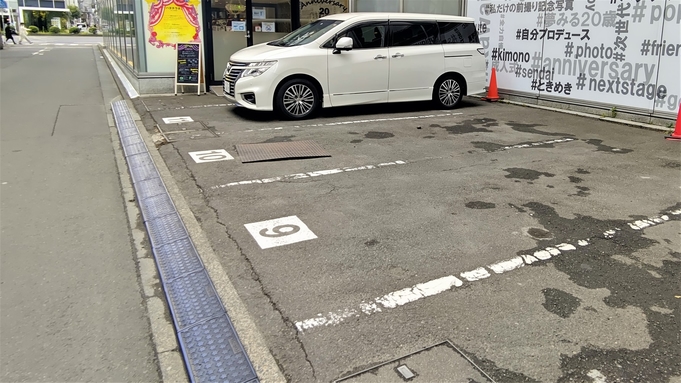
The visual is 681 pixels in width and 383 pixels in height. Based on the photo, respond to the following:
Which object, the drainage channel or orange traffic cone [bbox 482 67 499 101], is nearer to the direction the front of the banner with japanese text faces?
the drainage channel

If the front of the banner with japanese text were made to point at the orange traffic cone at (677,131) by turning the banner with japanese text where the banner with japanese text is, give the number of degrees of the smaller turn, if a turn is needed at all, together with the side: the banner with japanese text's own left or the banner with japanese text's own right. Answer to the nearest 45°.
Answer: approximately 90° to the banner with japanese text's own left

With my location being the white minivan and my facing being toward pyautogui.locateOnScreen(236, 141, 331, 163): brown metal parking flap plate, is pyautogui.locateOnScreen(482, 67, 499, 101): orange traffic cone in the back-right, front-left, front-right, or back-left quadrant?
back-left

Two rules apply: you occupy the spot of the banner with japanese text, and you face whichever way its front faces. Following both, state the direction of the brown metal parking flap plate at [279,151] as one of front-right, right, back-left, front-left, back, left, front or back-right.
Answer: front

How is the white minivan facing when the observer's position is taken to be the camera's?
facing the viewer and to the left of the viewer

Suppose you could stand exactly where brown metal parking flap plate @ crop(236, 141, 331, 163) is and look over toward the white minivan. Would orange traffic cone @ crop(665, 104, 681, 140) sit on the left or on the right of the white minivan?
right

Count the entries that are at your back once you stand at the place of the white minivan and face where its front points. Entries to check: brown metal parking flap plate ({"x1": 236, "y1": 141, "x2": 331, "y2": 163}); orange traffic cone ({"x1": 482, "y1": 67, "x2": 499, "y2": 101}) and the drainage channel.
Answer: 1

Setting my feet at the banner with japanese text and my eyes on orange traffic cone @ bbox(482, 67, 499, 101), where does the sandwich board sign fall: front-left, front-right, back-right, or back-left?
front-left

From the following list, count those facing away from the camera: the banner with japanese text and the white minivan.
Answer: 0

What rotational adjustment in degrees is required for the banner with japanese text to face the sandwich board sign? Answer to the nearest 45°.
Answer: approximately 45° to its right

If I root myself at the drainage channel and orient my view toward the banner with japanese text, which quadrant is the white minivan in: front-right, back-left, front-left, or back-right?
front-left

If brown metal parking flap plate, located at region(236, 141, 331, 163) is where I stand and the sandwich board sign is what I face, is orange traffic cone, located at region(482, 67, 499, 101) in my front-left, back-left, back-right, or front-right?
front-right

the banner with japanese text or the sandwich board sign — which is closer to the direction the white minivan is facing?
the sandwich board sign

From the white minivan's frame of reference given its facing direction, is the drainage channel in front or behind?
in front

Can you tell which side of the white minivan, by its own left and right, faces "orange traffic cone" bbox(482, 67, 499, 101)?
back

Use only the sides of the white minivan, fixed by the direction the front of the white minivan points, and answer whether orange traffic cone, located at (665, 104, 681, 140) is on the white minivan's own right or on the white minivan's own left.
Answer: on the white minivan's own left

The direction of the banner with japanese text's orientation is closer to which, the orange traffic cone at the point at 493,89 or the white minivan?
the white minivan
